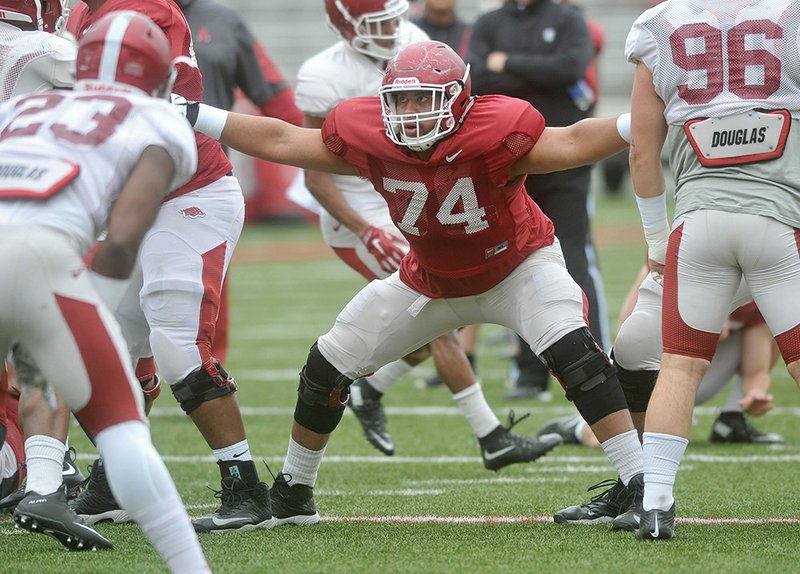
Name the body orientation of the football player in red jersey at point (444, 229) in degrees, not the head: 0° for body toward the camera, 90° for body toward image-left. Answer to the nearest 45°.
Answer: approximately 0°

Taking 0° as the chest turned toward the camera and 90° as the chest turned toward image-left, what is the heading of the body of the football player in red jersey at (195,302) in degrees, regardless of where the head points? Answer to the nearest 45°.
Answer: approximately 45°

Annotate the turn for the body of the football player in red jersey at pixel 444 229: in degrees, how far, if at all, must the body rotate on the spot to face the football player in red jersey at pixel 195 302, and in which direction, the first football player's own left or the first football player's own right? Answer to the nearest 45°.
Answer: approximately 90° to the first football player's own right

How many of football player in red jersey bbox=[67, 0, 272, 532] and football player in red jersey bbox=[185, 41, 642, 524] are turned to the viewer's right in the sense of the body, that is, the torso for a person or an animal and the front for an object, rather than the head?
0

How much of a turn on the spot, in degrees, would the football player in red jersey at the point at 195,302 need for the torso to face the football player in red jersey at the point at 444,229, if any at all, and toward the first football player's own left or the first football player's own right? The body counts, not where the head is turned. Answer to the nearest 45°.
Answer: approximately 135° to the first football player's own left
